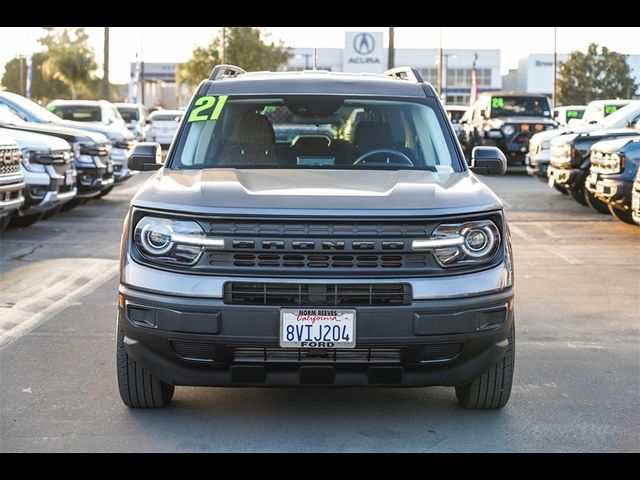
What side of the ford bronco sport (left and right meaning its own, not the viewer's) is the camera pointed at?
front

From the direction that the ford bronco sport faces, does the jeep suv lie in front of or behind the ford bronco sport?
behind
